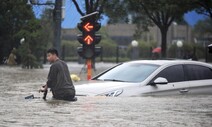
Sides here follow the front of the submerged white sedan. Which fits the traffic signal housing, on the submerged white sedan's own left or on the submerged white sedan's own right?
on the submerged white sedan's own right

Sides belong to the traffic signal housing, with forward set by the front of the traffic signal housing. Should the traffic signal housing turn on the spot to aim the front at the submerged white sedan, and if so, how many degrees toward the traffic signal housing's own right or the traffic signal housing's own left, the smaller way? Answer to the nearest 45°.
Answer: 0° — it already faces it

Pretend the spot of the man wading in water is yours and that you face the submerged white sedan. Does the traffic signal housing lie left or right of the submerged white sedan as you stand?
left

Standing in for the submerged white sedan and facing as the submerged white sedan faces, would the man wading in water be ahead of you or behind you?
ahead

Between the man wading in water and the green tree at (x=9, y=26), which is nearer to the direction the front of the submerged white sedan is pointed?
the man wading in water

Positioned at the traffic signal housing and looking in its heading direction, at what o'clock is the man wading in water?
The man wading in water is roughly at 12 o'clock from the traffic signal housing.

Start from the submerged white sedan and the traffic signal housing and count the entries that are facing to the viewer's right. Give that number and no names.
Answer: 0

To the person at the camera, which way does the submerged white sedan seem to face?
facing the viewer and to the left of the viewer

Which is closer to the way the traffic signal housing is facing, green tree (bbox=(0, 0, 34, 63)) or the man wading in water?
the man wading in water

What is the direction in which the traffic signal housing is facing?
toward the camera

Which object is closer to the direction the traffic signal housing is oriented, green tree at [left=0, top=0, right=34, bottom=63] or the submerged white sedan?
the submerged white sedan
